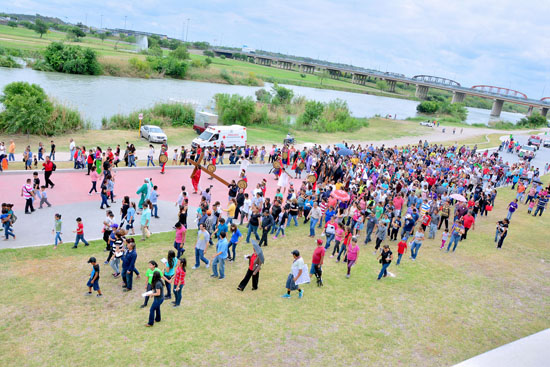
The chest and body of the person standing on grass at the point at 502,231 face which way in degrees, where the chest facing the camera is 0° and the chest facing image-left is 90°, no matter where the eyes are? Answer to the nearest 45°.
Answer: approximately 45°

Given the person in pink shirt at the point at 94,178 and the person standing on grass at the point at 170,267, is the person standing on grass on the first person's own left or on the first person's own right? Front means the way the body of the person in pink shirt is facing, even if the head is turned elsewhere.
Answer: on the first person's own left

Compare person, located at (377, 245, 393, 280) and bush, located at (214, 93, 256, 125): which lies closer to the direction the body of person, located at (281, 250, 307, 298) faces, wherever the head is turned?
the bush
